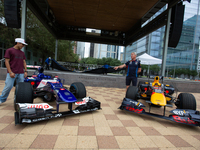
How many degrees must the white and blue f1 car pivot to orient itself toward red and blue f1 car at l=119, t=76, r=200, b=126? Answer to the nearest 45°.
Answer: approximately 45° to its left

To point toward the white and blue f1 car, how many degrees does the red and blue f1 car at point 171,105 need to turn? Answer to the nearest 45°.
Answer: approximately 45° to its right

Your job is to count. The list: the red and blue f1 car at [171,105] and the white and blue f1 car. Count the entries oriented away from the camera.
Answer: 0

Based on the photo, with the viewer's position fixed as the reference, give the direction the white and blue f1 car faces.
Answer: facing the viewer and to the right of the viewer

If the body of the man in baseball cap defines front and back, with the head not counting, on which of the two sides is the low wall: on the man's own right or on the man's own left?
on the man's own left

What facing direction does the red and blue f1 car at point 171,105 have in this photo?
toward the camera

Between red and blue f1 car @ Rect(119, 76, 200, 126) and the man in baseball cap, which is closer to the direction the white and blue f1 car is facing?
the red and blue f1 car

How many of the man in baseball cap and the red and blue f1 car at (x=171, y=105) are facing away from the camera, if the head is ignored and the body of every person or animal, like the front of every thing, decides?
0
